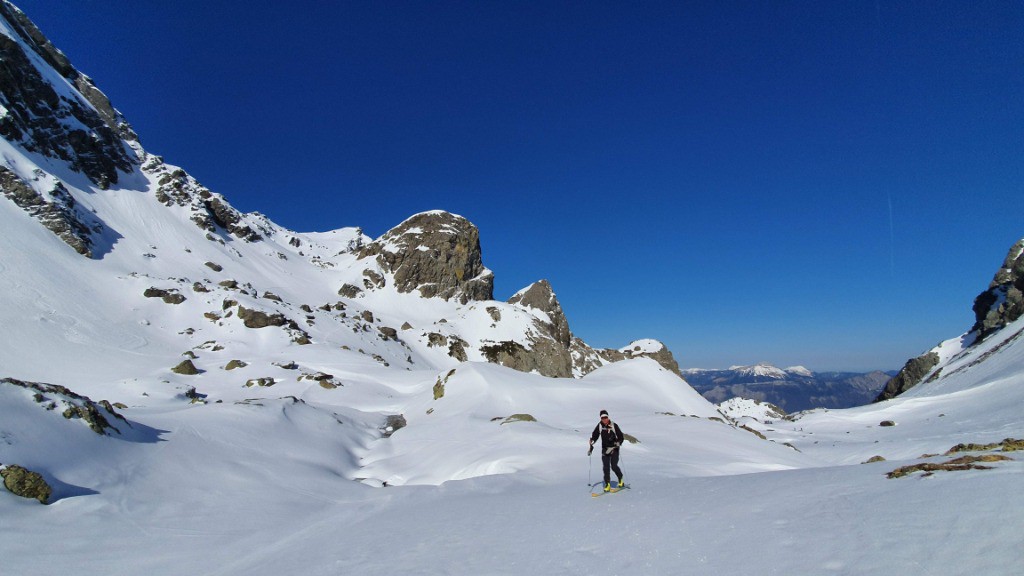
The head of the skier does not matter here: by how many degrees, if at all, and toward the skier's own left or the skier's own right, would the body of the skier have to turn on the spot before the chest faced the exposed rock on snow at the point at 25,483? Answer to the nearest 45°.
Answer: approximately 45° to the skier's own right

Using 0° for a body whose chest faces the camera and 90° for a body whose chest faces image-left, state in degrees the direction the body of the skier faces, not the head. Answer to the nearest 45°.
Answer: approximately 45°
